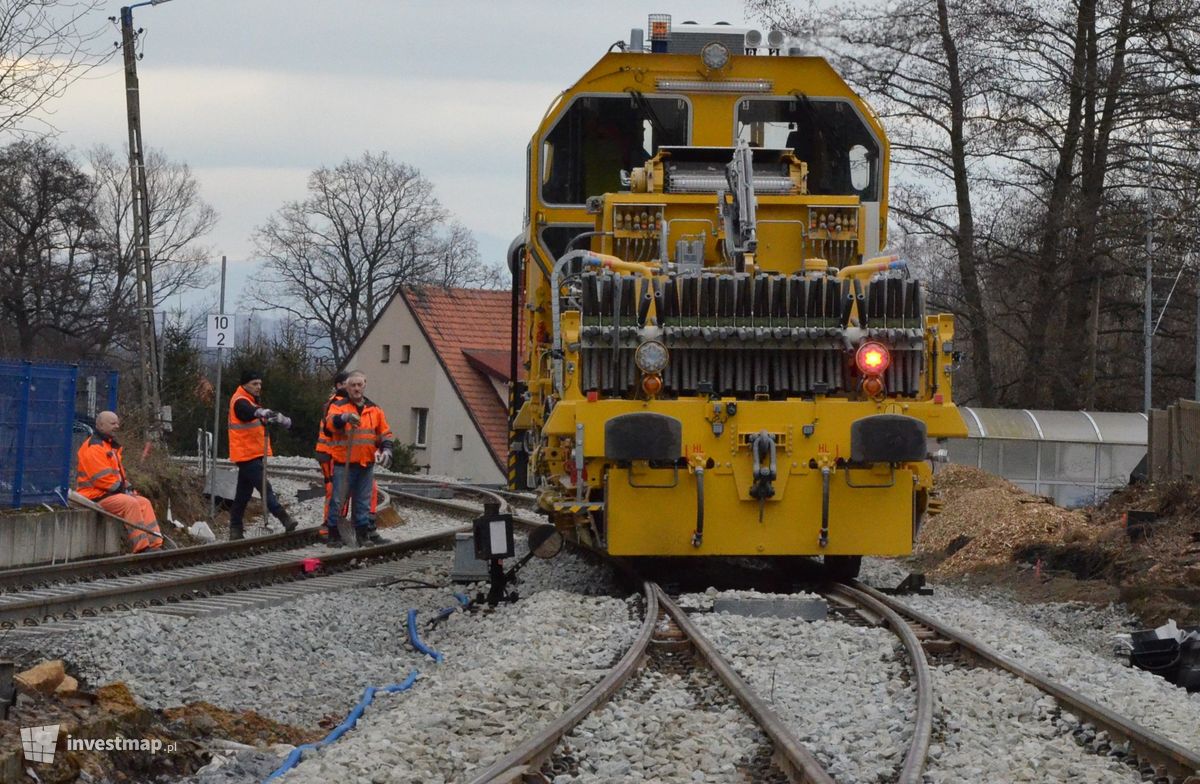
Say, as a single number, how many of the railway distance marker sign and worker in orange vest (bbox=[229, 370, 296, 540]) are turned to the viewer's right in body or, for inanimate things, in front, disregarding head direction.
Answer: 1

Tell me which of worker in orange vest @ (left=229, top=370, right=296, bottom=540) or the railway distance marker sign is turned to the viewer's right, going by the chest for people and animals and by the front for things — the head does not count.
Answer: the worker in orange vest

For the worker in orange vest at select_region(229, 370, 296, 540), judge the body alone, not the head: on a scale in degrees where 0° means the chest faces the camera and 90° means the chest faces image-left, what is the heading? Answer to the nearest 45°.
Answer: approximately 270°

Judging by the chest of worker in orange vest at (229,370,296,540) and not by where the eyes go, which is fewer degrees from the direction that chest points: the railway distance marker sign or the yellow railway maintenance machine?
the yellow railway maintenance machine

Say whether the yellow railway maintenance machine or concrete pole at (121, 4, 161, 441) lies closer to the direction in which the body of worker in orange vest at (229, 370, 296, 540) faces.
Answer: the yellow railway maintenance machine

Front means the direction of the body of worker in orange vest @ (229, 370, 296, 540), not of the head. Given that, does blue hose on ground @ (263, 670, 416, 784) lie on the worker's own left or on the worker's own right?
on the worker's own right

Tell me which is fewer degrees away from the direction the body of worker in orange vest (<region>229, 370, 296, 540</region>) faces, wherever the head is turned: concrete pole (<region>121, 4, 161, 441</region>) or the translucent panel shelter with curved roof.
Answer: the translucent panel shelter with curved roof

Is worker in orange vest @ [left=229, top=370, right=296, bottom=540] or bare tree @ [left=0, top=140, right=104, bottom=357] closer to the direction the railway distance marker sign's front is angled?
the worker in orange vest

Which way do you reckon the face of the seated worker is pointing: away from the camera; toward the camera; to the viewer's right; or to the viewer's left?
to the viewer's right

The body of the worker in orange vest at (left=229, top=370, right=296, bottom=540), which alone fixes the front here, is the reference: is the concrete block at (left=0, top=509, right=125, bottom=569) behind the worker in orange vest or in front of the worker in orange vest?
behind

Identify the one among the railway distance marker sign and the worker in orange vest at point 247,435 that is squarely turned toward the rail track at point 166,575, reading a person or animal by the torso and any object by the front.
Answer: the railway distance marker sign

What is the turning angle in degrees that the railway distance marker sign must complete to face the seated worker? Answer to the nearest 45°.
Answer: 0° — it already faces them
